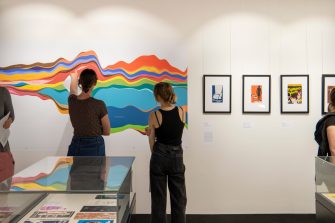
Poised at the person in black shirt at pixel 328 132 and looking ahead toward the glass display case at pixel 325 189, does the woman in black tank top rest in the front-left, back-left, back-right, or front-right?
front-right

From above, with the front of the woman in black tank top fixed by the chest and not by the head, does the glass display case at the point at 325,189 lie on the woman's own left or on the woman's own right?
on the woman's own right

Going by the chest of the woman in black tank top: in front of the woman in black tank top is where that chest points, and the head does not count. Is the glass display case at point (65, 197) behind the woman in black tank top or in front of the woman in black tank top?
behind

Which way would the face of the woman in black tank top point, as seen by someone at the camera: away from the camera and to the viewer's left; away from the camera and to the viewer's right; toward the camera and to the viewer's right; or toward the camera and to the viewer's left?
away from the camera and to the viewer's left

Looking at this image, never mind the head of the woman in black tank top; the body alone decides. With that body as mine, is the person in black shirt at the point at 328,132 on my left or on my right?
on my right

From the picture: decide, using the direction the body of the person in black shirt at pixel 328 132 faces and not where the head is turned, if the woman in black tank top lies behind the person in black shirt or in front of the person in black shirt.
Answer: behind

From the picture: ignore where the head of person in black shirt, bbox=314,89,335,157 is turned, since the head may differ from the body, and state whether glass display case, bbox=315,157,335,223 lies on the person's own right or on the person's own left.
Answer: on the person's own right

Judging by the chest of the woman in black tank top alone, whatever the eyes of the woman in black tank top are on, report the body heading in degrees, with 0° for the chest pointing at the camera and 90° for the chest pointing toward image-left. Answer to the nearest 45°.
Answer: approximately 180°

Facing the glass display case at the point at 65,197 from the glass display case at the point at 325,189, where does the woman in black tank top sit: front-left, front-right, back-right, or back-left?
front-right
